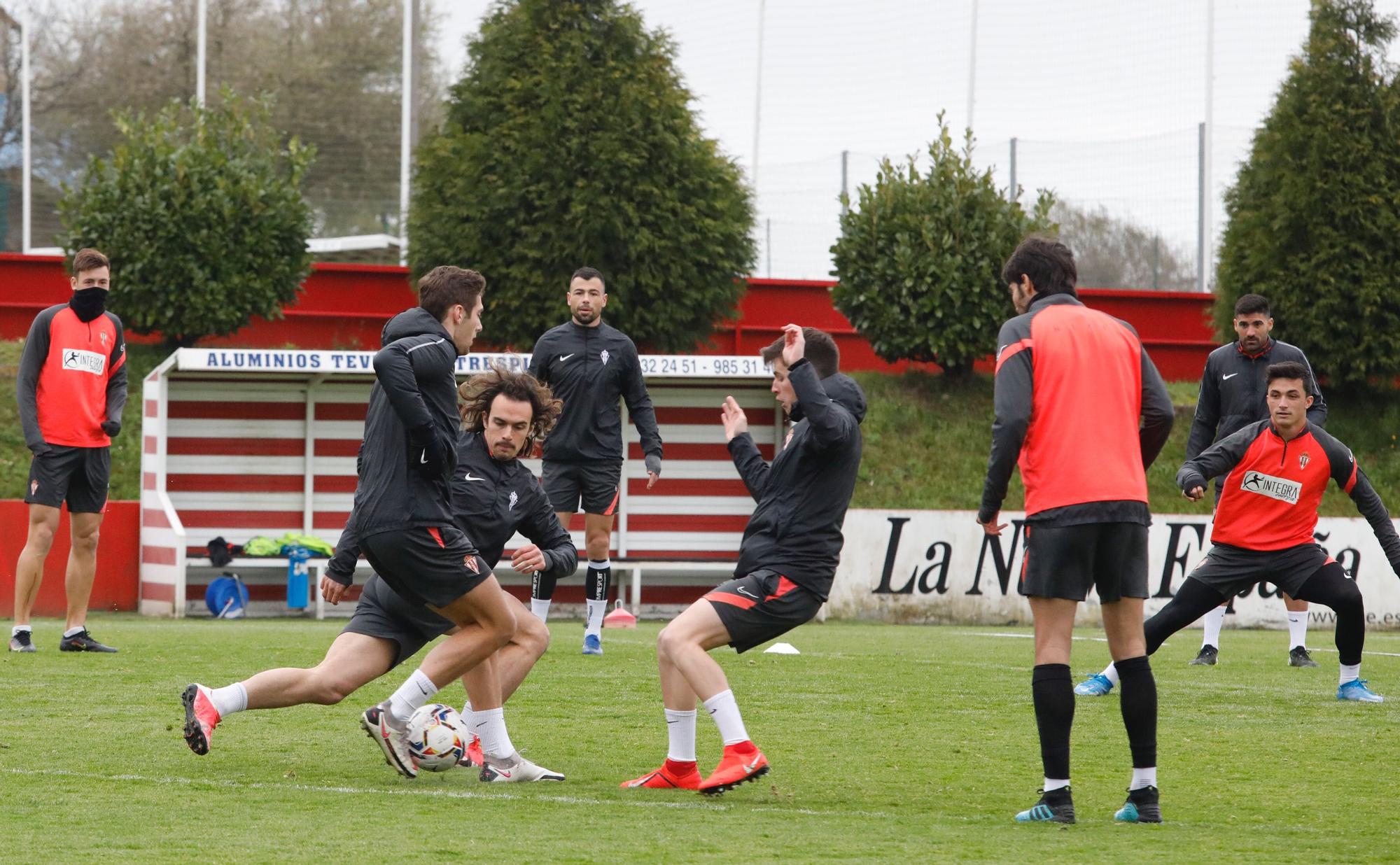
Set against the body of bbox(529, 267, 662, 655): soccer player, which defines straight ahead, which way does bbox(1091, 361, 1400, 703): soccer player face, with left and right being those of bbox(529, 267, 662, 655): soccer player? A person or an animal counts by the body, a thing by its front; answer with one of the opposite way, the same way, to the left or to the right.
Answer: the same way

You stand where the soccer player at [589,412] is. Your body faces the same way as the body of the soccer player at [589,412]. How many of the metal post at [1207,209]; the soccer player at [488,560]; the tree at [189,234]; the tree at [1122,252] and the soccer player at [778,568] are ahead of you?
2

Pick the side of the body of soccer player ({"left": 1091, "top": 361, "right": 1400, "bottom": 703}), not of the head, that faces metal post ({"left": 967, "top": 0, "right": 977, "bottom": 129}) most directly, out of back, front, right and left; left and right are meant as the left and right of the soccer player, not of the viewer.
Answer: back

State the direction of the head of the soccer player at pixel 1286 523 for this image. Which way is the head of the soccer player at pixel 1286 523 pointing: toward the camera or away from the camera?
toward the camera

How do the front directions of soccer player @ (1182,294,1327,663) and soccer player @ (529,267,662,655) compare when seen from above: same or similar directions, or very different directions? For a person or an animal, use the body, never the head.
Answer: same or similar directions

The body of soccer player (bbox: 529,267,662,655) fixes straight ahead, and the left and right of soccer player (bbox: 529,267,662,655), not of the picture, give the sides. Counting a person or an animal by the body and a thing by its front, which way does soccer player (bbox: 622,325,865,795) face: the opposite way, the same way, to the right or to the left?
to the right

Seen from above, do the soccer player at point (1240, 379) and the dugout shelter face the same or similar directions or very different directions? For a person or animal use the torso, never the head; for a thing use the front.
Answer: same or similar directions

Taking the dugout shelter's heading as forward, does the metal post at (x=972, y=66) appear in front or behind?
behind

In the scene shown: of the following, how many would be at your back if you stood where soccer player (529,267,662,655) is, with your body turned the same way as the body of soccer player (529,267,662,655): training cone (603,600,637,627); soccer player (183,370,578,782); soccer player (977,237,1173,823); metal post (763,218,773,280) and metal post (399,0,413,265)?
3

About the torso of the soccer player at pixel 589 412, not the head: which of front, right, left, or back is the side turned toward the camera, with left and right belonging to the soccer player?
front

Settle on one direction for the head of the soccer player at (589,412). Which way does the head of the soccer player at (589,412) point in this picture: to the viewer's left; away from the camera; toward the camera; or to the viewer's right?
toward the camera

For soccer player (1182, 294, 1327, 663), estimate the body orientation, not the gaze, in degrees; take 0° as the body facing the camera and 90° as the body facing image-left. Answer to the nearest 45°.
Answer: approximately 0°

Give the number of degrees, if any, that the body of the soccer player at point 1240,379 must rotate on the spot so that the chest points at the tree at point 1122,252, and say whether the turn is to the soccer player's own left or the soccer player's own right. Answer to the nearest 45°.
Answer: approximately 180°

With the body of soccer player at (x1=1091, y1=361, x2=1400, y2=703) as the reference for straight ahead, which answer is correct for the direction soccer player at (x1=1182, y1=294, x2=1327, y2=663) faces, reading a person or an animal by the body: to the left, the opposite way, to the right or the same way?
the same way

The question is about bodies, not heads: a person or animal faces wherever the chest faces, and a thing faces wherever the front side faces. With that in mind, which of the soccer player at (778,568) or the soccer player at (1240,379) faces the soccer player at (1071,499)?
the soccer player at (1240,379)

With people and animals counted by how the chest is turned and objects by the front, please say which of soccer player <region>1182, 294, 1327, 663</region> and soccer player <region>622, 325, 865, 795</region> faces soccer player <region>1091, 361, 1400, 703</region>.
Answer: soccer player <region>1182, 294, 1327, 663</region>

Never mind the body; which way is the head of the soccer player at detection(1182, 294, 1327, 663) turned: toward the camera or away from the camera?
toward the camera

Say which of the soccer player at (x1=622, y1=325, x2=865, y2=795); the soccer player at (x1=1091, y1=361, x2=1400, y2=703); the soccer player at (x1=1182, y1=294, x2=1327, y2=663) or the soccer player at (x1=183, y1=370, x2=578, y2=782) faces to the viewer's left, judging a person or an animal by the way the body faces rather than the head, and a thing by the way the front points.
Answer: the soccer player at (x1=622, y1=325, x2=865, y2=795)

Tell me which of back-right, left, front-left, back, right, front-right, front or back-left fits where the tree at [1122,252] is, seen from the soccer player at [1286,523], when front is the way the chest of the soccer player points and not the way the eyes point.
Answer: back

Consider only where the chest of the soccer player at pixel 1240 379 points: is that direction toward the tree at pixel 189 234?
no

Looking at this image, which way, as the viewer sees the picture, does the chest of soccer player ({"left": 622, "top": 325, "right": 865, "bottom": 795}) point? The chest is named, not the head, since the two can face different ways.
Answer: to the viewer's left

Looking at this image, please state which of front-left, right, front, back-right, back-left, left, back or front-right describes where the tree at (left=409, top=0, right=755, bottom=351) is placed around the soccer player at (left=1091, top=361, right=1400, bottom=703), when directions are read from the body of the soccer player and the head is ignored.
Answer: back-right
